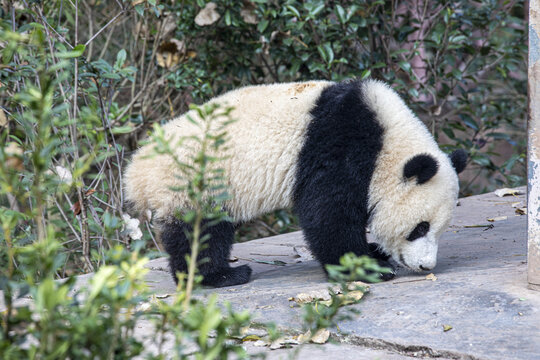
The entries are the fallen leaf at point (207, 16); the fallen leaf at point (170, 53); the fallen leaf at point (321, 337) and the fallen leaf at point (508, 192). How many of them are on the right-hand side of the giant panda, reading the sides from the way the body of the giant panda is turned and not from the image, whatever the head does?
1

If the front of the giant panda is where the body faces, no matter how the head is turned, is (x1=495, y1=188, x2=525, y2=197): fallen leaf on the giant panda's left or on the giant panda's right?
on the giant panda's left

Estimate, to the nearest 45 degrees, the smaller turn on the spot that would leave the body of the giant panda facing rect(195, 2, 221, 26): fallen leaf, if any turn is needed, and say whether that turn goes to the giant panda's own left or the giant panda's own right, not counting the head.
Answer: approximately 135° to the giant panda's own left

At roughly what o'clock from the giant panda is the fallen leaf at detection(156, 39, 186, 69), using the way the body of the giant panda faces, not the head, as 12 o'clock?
The fallen leaf is roughly at 8 o'clock from the giant panda.

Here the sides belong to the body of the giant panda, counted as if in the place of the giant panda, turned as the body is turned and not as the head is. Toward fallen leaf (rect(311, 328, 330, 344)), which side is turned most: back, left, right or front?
right

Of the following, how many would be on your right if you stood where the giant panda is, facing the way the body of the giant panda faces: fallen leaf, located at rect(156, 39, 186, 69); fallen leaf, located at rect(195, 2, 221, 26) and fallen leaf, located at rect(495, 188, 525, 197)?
0

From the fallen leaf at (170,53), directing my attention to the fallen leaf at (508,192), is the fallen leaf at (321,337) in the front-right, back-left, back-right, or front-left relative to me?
front-right

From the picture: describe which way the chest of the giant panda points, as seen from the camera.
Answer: to the viewer's right
